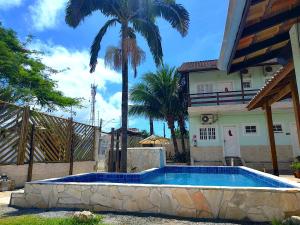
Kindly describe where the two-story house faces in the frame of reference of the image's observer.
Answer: facing the viewer

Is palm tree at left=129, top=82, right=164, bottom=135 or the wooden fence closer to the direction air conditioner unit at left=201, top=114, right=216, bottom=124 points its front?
the wooden fence

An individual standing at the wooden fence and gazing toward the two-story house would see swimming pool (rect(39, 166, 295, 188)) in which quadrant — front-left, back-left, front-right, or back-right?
front-right

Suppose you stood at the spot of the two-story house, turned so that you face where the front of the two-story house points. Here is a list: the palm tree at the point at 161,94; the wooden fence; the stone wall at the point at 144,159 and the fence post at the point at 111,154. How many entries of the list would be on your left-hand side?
0

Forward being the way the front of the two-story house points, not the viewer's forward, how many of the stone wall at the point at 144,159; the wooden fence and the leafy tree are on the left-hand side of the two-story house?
0

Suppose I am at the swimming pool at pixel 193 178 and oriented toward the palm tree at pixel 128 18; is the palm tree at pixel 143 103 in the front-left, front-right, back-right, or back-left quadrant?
front-right

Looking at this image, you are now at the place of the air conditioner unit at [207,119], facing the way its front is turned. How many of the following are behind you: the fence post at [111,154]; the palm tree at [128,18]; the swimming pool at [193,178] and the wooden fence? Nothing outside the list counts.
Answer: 0

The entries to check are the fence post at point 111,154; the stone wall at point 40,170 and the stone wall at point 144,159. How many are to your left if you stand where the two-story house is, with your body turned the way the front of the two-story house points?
0

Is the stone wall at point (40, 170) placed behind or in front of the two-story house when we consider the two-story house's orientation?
in front

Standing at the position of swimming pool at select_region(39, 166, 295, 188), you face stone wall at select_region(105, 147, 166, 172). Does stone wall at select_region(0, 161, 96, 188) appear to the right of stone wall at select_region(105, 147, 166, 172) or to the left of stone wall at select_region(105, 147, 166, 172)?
left

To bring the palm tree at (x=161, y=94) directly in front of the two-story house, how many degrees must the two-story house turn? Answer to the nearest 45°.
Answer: approximately 90° to its right

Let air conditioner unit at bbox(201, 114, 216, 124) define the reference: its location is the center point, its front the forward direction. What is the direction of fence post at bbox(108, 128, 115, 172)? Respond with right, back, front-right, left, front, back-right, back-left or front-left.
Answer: front-right

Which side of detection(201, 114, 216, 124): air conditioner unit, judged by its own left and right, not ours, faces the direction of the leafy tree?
right

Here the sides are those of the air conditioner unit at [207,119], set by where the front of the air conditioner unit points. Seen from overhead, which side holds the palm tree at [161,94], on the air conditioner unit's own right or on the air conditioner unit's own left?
on the air conditioner unit's own right

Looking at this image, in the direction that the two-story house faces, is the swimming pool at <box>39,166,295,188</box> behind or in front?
in front

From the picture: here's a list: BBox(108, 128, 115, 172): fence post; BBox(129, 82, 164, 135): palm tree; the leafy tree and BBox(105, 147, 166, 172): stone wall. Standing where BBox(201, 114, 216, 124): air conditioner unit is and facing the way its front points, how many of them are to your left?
0

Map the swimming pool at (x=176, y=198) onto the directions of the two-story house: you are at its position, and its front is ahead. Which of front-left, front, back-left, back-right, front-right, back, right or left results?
front
